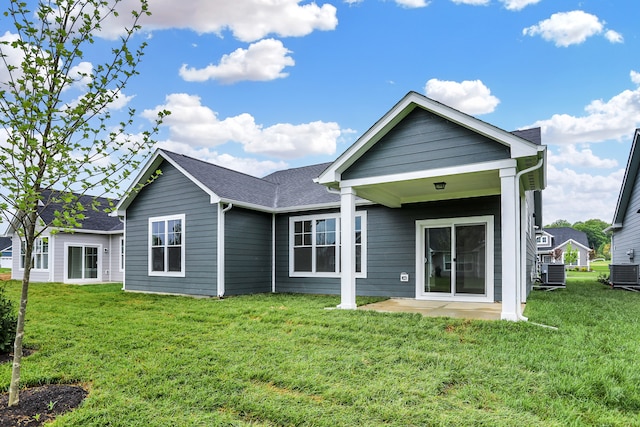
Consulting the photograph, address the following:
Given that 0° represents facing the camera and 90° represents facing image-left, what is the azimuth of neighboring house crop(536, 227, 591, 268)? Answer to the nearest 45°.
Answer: approximately 0°

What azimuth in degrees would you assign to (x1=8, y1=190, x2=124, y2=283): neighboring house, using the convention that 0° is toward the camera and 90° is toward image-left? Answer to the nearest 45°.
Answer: approximately 180°

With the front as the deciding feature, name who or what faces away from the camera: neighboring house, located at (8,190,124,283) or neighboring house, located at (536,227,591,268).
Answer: neighboring house, located at (8,190,124,283)

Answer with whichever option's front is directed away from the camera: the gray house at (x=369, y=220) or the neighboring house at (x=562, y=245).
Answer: the gray house

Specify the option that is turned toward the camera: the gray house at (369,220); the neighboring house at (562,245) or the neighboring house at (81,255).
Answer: the neighboring house at (562,245)

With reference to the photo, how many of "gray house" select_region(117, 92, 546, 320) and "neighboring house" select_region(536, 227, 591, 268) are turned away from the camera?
1

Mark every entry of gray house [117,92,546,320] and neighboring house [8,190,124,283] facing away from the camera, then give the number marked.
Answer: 2

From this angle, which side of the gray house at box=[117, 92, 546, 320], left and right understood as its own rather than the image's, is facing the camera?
back
